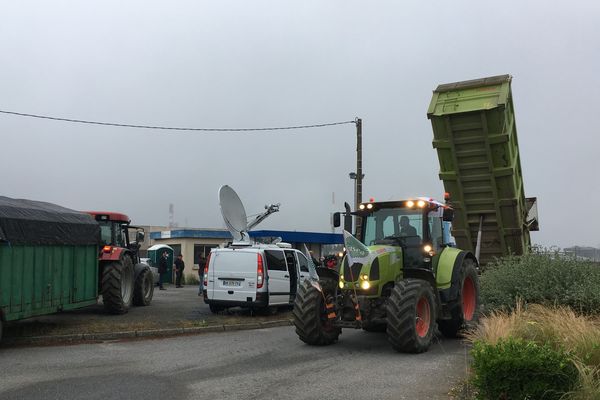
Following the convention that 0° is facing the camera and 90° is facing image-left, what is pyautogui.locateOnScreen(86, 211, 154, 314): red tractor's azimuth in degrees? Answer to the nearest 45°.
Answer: approximately 225°

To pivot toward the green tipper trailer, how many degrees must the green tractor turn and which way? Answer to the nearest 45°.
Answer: approximately 180°

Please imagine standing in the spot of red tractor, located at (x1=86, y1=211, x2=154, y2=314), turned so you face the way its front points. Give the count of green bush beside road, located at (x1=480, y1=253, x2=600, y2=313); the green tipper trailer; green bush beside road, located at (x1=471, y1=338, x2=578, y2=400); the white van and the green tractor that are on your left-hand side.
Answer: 0

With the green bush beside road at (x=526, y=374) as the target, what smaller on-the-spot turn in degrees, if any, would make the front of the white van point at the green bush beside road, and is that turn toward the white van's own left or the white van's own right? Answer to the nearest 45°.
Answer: approximately 135° to the white van's own right

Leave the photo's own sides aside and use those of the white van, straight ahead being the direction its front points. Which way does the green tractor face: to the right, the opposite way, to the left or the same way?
the opposite way

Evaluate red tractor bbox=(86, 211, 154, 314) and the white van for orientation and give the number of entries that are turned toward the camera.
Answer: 0

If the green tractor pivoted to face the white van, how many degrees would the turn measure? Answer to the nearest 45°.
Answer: approximately 90° to its right

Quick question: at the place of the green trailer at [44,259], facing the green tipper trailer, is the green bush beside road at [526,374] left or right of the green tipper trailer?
right

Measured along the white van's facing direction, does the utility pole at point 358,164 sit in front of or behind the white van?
in front

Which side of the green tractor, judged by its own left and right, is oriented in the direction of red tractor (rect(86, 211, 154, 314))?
right

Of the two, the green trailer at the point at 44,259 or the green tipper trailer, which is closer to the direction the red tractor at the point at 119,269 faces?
the green tipper trailer

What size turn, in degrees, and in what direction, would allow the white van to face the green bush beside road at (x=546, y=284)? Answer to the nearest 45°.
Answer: approximately 90° to its right

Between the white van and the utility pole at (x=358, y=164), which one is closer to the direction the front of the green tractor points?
the white van

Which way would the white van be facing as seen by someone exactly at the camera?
facing away from the viewer and to the right of the viewer

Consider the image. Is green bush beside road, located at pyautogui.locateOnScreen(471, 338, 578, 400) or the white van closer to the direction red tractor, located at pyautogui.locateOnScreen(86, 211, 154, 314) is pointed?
the white van

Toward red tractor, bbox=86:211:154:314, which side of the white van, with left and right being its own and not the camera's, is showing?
left
